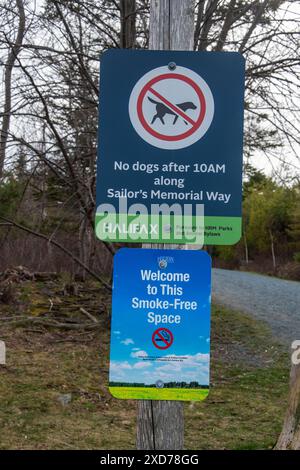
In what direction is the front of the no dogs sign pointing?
toward the camera
